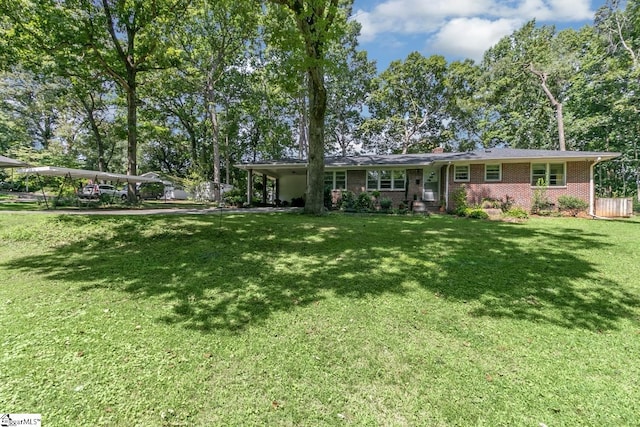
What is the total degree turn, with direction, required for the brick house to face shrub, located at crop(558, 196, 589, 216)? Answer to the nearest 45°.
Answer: approximately 90° to its left

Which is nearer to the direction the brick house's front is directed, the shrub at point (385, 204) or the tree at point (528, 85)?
the shrub

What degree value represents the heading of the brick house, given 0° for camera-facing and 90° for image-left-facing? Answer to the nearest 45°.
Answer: approximately 0°

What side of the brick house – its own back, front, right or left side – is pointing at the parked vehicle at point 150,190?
right

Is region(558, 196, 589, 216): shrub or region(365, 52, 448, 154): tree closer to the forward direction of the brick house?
the shrub

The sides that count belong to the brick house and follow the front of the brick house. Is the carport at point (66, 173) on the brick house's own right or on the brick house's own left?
on the brick house's own right

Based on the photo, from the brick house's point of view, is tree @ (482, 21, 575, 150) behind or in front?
behind

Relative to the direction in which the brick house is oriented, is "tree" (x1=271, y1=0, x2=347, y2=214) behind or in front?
in front

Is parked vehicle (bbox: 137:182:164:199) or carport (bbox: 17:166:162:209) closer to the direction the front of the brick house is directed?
the carport
